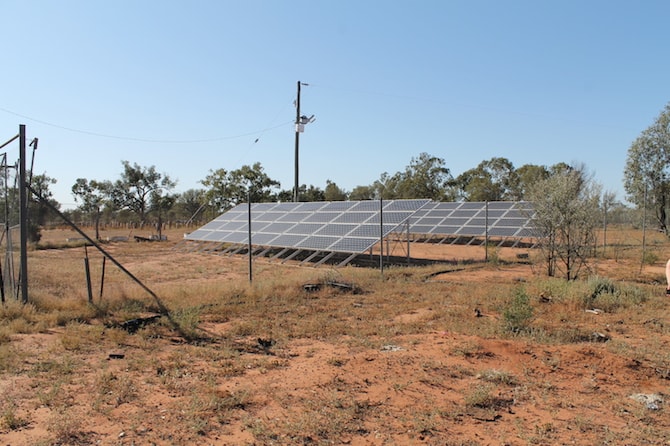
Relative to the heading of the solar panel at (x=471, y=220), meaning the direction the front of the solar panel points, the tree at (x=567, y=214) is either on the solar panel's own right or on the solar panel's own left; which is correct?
on the solar panel's own left

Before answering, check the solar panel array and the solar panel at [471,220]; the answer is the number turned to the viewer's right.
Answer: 0

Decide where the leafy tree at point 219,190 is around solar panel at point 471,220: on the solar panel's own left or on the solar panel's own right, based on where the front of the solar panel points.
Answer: on the solar panel's own right

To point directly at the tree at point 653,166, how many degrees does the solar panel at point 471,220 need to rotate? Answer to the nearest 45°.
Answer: approximately 135° to its left

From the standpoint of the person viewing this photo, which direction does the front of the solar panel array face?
facing the viewer and to the left of the viewer

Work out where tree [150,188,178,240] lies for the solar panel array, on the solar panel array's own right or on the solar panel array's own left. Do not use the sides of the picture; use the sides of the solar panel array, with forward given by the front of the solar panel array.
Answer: on the solar panel array's own right

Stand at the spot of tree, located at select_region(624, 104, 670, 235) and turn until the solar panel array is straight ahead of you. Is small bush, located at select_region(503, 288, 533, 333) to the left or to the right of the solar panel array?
left

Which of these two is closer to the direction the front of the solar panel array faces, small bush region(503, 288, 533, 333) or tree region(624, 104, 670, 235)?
the small bush

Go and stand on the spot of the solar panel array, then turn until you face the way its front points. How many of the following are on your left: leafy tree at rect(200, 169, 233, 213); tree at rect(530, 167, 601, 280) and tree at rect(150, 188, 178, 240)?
1
